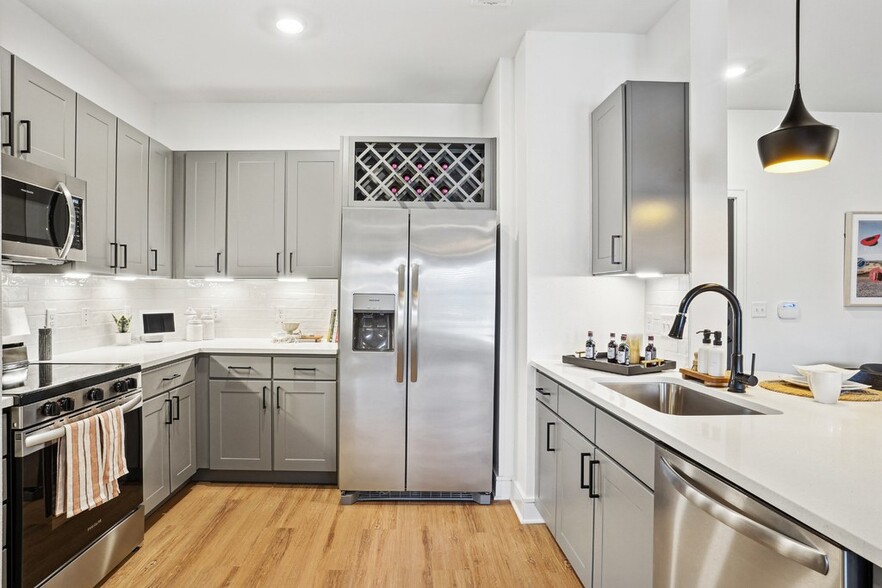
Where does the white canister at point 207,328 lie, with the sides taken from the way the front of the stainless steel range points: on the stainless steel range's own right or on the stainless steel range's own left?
on the stainless steel range's own left

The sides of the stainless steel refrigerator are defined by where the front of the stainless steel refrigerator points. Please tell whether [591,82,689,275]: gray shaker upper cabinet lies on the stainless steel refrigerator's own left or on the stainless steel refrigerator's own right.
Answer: on the stainless steel refrigerator's own left

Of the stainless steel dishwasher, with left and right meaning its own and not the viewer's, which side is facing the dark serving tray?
right

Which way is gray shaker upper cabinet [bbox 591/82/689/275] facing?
to the viewer's left

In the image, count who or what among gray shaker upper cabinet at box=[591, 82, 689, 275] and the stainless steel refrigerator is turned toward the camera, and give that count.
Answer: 1

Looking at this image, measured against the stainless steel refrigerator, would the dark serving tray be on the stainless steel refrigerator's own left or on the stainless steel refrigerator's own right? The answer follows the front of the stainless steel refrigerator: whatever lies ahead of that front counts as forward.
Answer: on the stainless steel refrigerator's own left

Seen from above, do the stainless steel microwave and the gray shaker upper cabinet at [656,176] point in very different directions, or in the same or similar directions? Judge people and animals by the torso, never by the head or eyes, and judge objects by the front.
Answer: very different directions

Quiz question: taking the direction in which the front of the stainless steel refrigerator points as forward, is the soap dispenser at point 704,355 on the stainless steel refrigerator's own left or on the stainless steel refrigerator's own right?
on the stainless steel refrigerator's own left

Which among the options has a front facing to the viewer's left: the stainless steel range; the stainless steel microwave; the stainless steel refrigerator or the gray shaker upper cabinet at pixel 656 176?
the gray shaker upper cabinet

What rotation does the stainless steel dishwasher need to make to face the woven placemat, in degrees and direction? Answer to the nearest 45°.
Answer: approximately 135° to its right

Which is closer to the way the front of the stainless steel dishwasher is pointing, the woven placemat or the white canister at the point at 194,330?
the white canister

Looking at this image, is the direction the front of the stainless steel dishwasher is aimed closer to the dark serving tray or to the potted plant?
the potted plant
